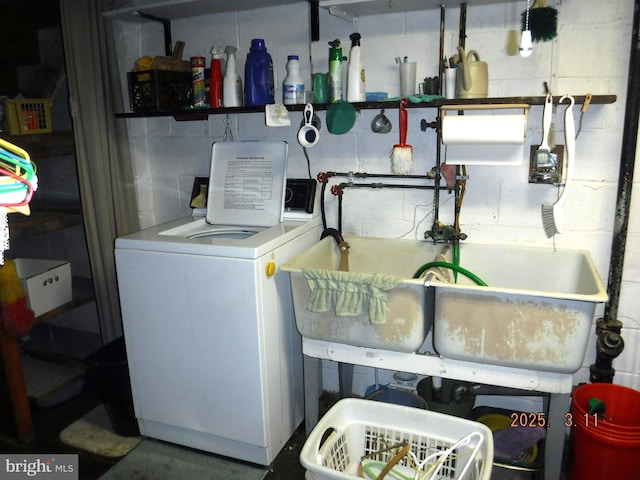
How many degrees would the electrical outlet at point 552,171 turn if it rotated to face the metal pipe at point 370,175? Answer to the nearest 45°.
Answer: approximately 90° to its right

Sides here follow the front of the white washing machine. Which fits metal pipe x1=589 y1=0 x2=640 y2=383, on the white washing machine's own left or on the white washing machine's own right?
on the white washing machine's own left

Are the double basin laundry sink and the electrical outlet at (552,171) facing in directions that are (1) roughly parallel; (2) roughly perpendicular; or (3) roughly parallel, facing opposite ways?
roughly parallel

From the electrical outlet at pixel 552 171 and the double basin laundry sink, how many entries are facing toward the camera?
2

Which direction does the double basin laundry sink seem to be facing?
toward the camera

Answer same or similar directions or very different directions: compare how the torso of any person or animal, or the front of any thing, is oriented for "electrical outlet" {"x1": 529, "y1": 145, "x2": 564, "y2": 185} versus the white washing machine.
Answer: same or similar directions

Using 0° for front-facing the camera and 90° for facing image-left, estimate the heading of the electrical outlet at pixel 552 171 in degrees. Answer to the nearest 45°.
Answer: approximately 0°

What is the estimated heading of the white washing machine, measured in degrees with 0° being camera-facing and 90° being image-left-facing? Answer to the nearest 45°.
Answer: approximately 45°
